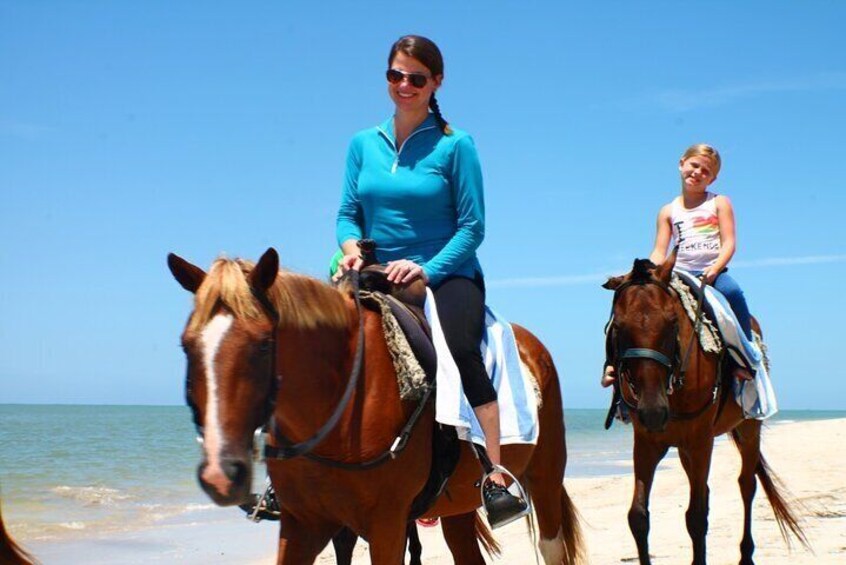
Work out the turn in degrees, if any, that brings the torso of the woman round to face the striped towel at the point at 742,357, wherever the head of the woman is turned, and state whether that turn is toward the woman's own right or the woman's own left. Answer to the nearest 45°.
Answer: approximately 180°

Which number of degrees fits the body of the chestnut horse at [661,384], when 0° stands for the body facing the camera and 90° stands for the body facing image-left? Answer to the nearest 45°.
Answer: approximately 45°

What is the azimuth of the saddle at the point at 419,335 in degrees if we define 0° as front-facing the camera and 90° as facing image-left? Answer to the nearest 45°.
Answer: approximately 45°

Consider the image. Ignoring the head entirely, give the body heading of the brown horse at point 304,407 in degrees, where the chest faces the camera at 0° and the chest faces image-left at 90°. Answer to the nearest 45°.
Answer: approximately 45°

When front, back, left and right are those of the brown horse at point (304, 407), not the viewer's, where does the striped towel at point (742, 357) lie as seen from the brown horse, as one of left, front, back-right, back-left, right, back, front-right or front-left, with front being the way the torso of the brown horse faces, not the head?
back

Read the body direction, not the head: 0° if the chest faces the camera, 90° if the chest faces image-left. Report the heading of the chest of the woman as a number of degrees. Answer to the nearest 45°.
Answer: approximately 45°
